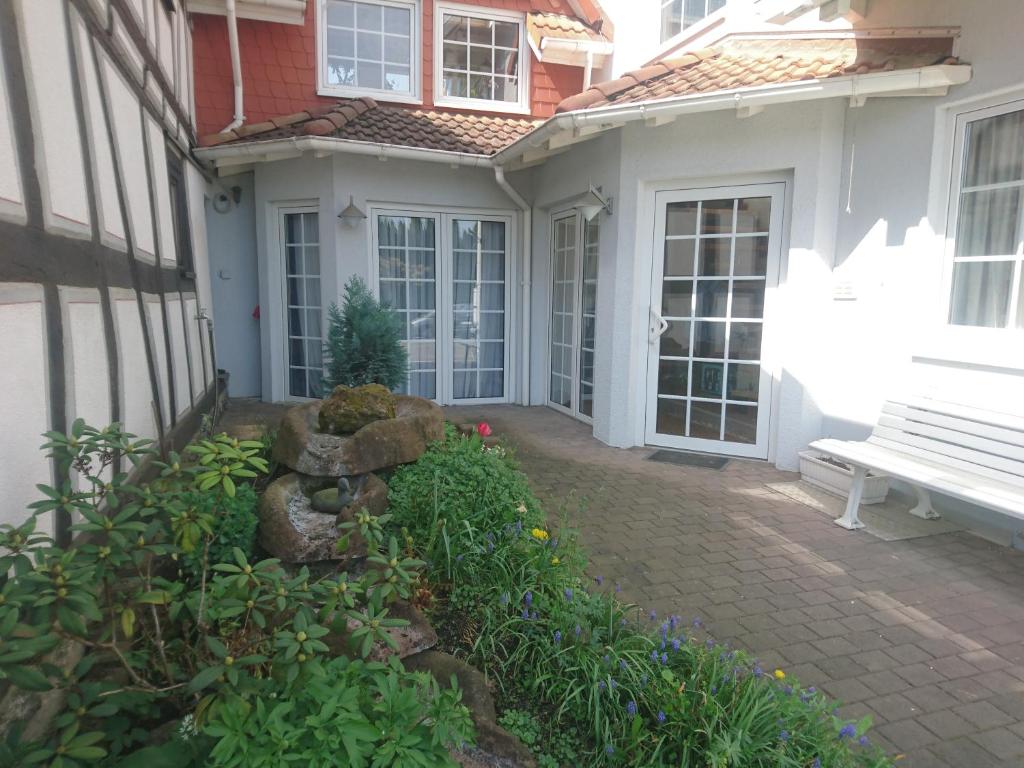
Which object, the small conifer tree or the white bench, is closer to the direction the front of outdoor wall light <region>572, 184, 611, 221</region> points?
the small conifer tree

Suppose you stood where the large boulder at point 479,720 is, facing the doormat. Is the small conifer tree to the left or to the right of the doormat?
left

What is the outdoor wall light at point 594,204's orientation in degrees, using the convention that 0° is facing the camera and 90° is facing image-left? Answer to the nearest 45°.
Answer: approximately 45°

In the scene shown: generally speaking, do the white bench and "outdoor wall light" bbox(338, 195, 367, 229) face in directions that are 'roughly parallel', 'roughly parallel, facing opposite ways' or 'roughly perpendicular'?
roughly perpendicular

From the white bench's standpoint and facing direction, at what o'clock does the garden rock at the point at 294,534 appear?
The garden rock is roughly at 12 o'clock from the white bench.

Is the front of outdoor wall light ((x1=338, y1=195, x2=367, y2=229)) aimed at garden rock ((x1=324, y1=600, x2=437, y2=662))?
yes
